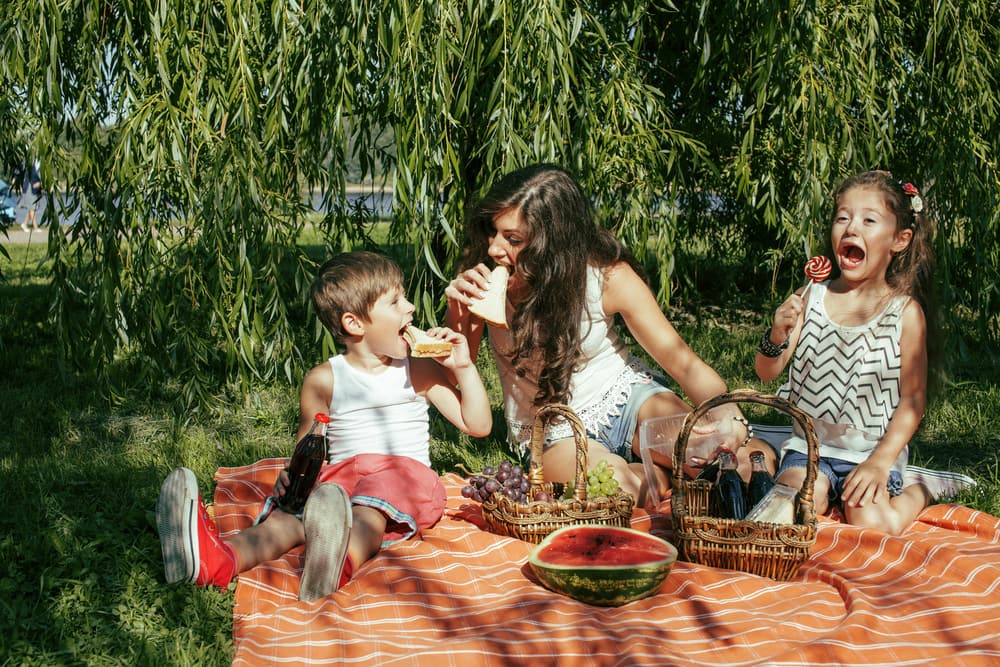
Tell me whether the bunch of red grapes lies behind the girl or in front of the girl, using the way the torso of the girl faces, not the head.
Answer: in front

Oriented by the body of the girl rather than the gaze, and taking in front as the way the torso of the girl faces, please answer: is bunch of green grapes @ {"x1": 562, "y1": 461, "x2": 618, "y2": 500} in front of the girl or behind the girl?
in front

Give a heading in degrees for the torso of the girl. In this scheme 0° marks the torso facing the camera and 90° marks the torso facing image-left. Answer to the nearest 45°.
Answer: approximately 45°

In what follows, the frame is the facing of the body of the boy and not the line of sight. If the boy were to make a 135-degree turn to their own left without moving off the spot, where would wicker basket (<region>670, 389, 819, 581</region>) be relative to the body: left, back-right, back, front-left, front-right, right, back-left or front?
right

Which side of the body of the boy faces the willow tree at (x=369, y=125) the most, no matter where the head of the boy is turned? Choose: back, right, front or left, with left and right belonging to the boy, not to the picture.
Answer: back

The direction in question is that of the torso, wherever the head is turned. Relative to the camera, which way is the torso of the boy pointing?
toward the camera

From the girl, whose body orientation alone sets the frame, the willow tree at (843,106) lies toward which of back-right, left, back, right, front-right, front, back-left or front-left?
back-right

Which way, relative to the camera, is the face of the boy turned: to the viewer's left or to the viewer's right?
to the viewer's right

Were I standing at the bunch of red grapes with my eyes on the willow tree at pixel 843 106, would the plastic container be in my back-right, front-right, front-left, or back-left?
front-right

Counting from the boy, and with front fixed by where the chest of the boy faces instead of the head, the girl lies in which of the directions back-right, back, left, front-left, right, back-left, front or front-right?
left
